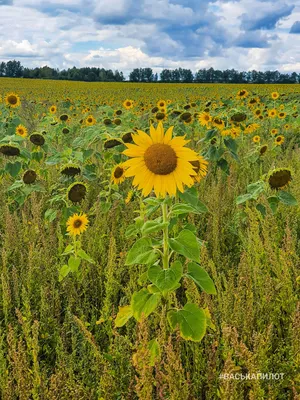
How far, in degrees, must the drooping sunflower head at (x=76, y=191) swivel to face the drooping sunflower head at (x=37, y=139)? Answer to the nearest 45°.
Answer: approximately 180°

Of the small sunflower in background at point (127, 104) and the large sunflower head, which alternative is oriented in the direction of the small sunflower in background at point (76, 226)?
the small sunflower in background at point (127, 104)

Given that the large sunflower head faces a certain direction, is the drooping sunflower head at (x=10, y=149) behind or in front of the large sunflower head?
behind

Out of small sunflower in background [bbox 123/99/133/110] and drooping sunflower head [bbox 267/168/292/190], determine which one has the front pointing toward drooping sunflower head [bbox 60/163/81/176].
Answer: the small sunflower in background

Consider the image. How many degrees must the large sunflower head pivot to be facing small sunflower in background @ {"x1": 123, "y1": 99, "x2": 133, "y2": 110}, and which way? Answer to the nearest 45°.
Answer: approximately 180°

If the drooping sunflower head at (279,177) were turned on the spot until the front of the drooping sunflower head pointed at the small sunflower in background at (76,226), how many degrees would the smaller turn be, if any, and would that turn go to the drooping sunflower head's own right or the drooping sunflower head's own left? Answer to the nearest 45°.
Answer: approximately 90° to the drooping sunflower head's own right

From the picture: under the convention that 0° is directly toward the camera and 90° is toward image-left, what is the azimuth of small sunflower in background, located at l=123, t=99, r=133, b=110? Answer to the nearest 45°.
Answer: approximately 0°

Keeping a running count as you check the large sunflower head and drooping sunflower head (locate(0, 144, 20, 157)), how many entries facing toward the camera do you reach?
2

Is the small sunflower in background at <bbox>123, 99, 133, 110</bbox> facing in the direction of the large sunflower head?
yes

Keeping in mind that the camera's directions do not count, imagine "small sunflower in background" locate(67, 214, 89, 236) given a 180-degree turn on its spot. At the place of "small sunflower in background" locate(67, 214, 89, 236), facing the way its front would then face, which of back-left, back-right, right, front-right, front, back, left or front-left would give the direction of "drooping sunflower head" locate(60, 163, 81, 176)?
front
